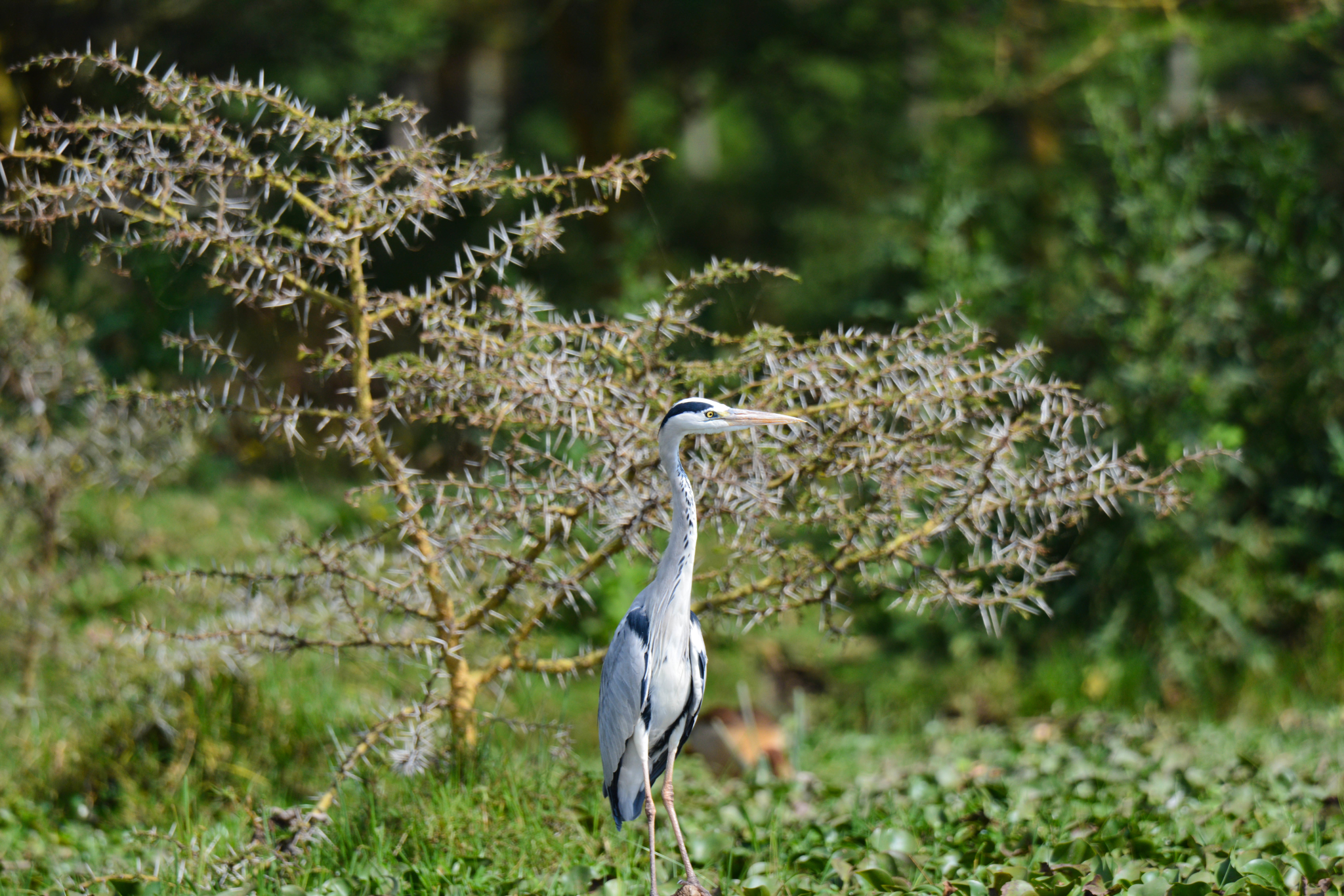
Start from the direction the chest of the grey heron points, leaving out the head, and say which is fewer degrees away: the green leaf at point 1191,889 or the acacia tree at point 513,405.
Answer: the green leaf

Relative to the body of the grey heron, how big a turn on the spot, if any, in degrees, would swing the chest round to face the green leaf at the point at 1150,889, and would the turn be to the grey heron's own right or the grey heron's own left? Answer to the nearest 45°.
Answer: approximately 45° to the grey heron's own left

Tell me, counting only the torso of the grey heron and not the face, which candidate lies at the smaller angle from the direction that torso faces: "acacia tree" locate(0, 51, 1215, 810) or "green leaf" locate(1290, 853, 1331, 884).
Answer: the green leaf

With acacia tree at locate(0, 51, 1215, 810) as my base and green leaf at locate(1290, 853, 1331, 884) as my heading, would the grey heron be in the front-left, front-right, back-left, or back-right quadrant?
front-right

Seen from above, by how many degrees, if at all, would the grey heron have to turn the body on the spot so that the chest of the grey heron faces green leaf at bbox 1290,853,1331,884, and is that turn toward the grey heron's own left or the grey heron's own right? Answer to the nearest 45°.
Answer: approximately 45° to the grey heron's own left

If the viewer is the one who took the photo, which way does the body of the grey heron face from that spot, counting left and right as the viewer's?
facing the viewer and to the right of the viewer

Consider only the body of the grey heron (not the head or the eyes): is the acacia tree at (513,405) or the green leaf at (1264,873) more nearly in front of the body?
the green leaf

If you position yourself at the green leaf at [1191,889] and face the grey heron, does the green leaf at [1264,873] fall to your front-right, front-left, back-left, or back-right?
back-right
